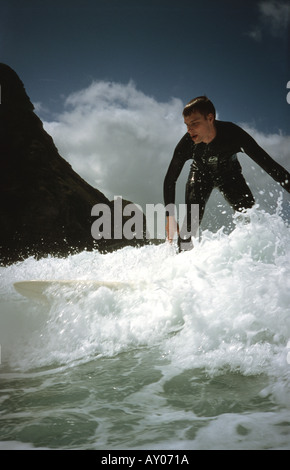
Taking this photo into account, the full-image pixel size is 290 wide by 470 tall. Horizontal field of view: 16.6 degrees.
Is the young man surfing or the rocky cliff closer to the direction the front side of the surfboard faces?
the rocky cliff

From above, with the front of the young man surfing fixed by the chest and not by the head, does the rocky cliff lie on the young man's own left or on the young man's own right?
on the young man's own right

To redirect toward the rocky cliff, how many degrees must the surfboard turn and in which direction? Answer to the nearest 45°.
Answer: approximately 90° to its right

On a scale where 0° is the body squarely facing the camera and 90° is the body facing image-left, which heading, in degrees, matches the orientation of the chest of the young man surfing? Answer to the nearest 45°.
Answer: approximately 45°

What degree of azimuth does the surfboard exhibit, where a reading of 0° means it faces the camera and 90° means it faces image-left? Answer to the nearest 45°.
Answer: approximately 90°

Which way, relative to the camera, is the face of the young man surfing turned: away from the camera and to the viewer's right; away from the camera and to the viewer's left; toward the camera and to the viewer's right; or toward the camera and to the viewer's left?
toward the camera and to the viewer's left

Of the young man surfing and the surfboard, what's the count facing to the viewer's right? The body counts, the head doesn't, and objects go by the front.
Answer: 0
